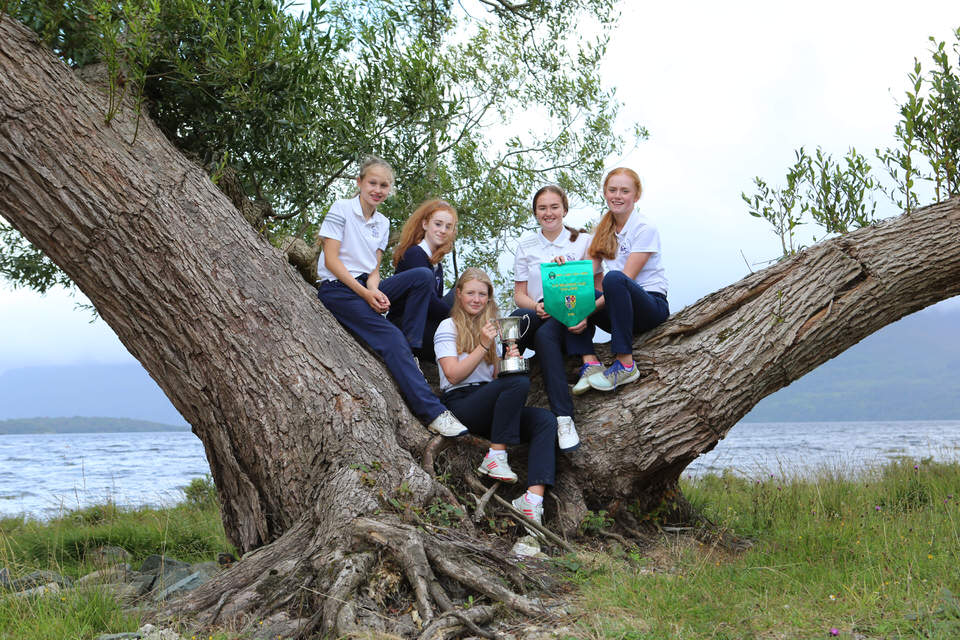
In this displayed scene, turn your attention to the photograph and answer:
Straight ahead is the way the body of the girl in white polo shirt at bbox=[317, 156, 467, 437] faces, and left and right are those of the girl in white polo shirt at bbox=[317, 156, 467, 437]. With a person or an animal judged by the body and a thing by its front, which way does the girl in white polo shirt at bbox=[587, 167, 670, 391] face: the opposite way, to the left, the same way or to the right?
to the right

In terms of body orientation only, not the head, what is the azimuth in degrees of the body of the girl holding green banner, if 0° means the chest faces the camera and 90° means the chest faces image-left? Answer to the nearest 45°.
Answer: approximately 0°

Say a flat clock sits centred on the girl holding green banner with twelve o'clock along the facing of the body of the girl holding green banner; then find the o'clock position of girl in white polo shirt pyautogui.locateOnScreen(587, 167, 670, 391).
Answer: The girl in white polo shirt is roughly at 9 o'clock from the girl holding green banner.

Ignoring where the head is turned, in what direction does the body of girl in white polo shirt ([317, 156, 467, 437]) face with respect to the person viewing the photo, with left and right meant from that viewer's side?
facing the viewer and to the right of the viewer

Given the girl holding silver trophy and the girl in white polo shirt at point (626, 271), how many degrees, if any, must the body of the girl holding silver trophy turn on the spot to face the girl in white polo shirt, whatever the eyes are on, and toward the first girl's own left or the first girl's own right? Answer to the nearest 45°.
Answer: approximately 45° to the first girl's own left

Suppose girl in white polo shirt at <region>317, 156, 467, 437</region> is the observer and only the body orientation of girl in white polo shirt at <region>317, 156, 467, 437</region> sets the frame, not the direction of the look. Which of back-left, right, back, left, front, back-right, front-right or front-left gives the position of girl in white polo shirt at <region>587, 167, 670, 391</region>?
front-left
